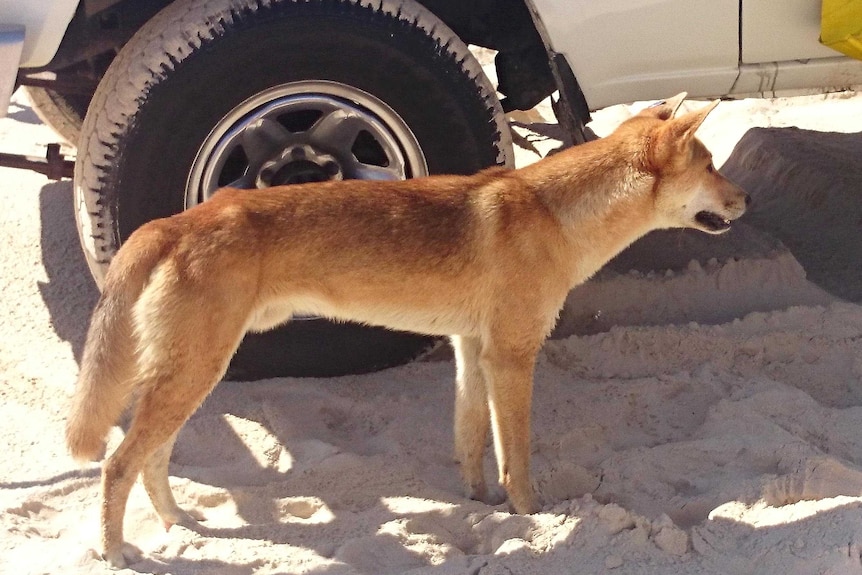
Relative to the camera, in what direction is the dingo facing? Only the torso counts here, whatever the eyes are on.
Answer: to the viewer's right

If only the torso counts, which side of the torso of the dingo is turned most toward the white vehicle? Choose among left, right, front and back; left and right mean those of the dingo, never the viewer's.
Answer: left
